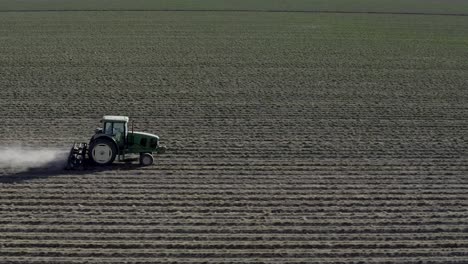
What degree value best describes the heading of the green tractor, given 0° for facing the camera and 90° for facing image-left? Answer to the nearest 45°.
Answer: approximately 270°

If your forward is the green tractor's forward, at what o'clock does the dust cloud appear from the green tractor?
The dust cloud is roughly at 7 o'clock from the green tractor.
